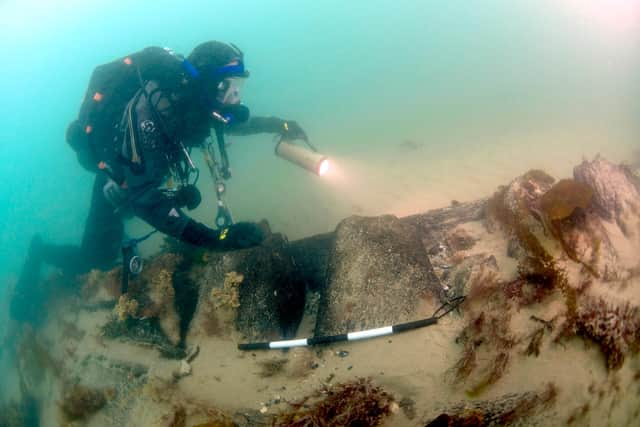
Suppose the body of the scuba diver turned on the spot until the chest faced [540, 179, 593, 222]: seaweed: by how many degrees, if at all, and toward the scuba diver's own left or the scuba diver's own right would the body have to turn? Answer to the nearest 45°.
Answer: approximately 45° to the scuba diver's own right

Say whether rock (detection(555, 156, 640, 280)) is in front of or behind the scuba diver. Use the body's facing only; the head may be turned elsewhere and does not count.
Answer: in front

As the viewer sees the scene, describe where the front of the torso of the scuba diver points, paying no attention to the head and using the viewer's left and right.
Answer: facing to the right of the viewer

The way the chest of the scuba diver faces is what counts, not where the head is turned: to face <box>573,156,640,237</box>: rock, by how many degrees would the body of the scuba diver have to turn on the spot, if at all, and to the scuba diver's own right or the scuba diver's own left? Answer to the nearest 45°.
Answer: approximately 45° to the scuba diver's own right

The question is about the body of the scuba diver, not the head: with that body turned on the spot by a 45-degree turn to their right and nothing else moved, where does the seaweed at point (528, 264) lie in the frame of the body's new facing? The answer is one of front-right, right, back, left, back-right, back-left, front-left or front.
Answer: front
